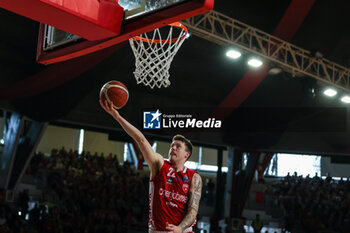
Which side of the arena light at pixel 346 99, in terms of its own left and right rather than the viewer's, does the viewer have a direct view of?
front

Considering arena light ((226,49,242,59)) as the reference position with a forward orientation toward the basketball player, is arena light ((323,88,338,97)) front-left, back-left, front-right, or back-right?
back-left

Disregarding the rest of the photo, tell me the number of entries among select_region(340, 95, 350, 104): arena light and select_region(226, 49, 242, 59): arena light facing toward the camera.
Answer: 2

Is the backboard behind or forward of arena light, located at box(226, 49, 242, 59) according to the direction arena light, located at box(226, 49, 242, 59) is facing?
forward

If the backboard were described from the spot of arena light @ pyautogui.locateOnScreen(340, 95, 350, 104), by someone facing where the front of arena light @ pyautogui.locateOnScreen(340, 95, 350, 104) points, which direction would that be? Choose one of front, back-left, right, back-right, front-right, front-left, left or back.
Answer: front

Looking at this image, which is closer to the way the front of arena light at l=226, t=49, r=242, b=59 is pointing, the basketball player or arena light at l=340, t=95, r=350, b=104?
the basketball player

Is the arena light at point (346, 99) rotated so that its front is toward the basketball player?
yes

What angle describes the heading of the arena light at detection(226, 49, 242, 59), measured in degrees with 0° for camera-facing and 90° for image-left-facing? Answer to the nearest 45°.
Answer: approximately 0°

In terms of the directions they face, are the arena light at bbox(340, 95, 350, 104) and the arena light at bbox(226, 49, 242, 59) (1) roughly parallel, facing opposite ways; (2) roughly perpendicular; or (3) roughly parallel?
roughly parallel

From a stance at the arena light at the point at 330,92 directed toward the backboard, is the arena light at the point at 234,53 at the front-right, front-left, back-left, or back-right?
front-right

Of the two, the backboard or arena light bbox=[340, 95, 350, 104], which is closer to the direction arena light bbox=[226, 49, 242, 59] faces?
the backboard

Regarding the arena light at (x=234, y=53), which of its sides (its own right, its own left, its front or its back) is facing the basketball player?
front
